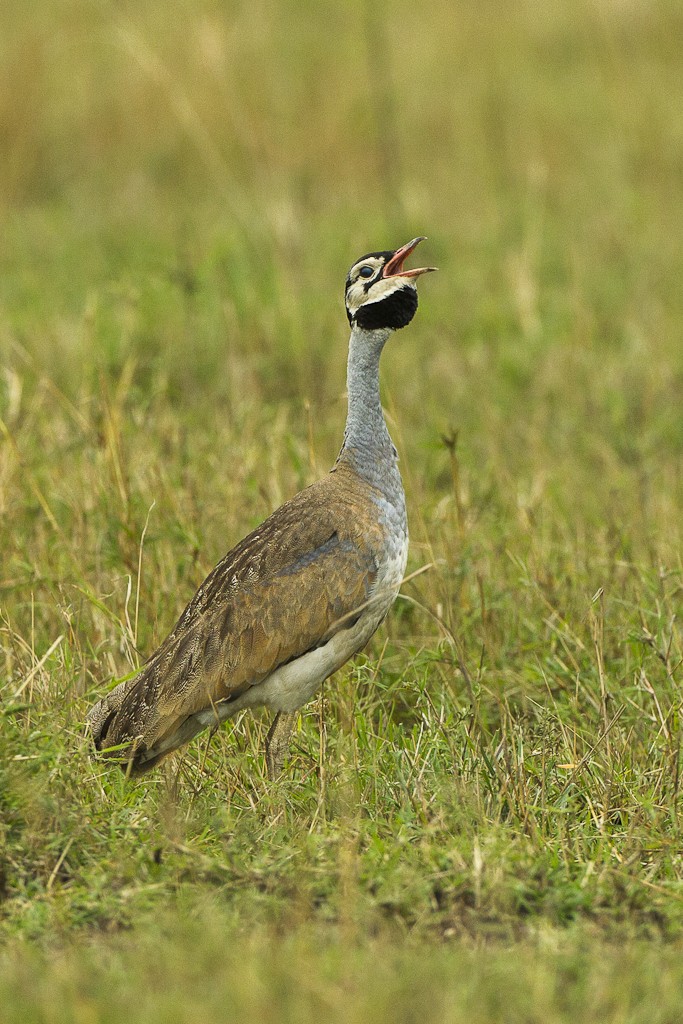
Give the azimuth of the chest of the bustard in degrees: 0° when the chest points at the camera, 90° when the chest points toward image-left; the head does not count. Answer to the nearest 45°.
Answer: approximately 270°
